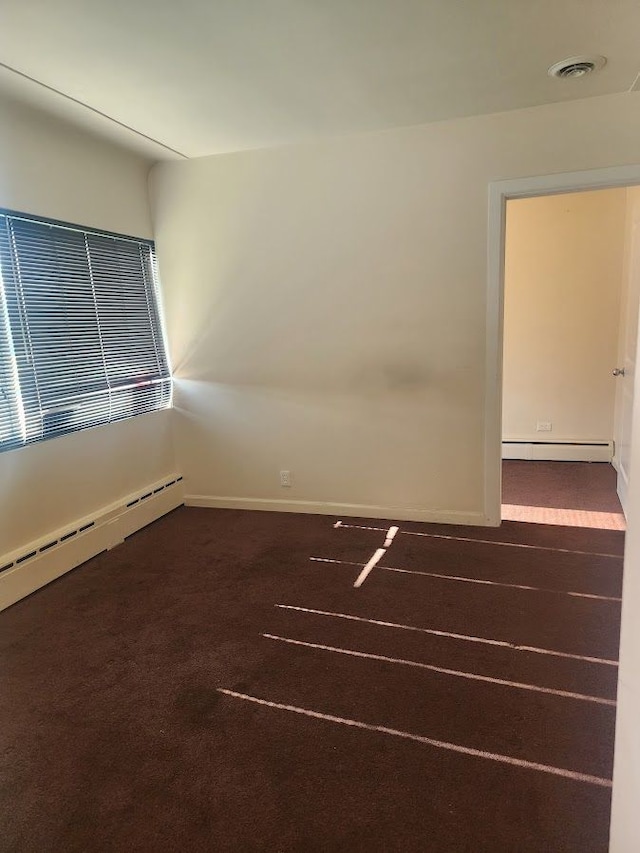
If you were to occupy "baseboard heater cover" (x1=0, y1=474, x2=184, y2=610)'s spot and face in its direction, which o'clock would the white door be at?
The white door is roughly at 11 o'clock from the baseboard heater cover.

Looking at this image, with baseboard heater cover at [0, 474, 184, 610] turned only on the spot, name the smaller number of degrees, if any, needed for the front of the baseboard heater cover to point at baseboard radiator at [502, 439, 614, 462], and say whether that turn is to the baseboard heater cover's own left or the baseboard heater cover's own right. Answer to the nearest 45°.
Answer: approximately 45° to the baseboard heater cover's own left

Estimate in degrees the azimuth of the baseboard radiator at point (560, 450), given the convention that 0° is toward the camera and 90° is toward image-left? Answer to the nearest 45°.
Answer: approximately 0°

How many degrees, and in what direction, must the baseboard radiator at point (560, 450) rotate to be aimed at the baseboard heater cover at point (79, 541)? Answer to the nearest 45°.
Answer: approximately 45° to its right

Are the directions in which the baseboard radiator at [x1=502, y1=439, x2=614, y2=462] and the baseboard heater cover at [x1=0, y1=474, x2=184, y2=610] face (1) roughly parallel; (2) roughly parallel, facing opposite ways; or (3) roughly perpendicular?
roughly perpendicular

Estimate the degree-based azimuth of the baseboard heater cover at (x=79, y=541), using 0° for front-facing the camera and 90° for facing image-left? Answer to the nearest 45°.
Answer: approximately 315°
